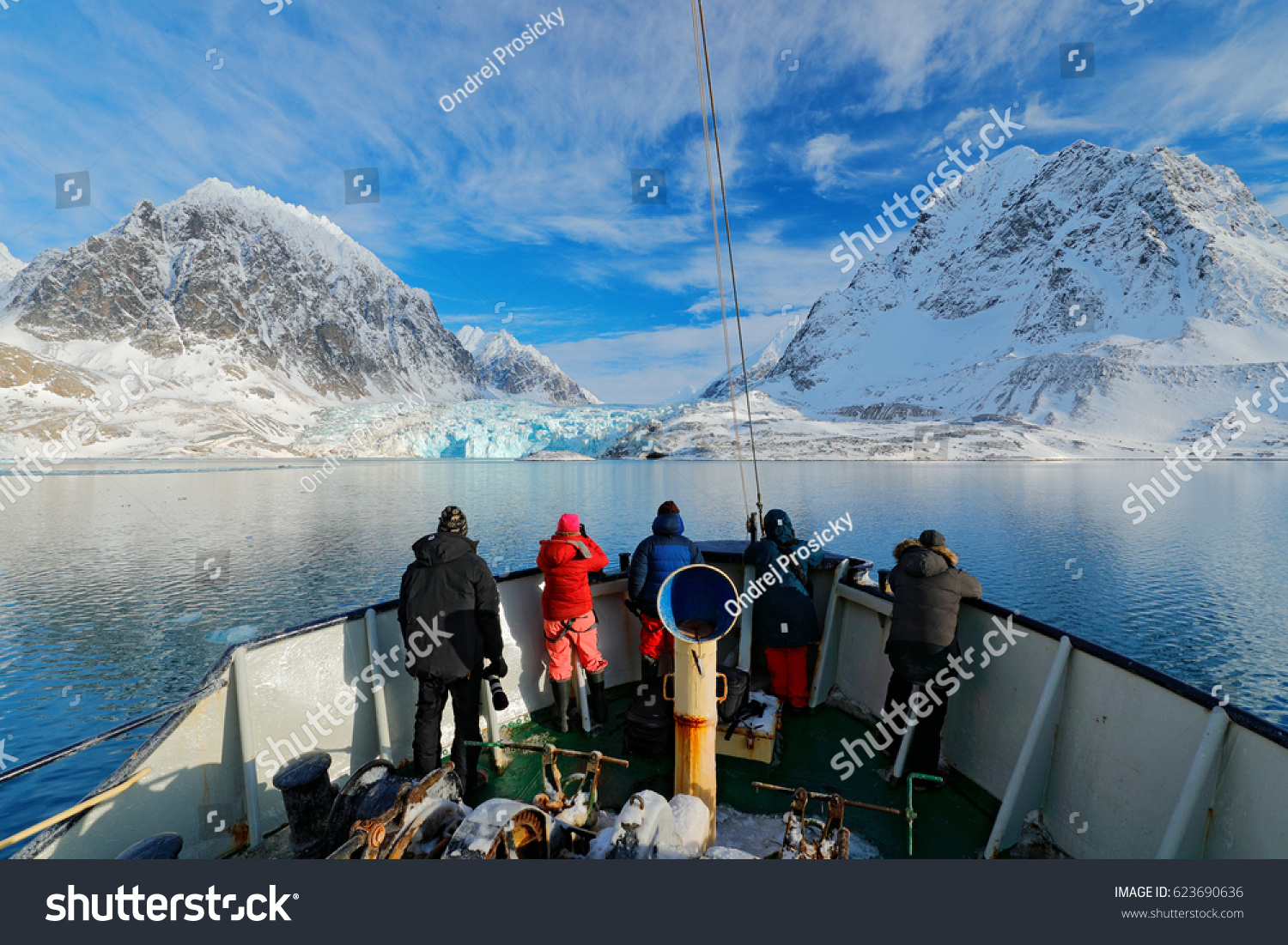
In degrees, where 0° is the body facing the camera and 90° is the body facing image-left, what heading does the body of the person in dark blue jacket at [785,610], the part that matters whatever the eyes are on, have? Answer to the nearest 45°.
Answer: approximately 180°

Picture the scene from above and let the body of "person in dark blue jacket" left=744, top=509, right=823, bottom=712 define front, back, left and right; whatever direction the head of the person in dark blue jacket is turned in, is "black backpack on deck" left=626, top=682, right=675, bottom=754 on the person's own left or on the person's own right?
on the person's own left

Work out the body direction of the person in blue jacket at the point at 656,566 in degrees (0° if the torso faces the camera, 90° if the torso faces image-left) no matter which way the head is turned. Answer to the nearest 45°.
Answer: approximately 180°

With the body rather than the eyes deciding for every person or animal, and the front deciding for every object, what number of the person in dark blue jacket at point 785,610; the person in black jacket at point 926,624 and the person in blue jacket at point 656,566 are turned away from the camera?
3

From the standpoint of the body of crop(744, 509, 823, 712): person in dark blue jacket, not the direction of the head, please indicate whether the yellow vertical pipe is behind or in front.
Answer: behind

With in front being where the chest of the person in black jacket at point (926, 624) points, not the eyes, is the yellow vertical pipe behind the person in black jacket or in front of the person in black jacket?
behind

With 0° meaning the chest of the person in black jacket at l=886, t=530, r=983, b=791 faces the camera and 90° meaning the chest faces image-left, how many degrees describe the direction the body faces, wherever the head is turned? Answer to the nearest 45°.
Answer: approximately 180°

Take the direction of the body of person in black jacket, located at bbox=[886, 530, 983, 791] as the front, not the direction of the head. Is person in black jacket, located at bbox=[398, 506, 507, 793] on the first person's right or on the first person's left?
on the first person's left

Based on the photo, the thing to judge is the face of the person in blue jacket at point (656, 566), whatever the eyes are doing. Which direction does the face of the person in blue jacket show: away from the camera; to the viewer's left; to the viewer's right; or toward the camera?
away from the camera

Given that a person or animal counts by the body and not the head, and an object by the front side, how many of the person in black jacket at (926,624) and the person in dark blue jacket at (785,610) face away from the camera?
2

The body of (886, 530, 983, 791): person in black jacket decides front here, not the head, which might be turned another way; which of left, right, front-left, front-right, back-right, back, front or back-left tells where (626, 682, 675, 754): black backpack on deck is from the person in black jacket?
left

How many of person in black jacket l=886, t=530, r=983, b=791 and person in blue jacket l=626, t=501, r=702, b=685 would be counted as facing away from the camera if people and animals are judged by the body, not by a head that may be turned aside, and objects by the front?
2
